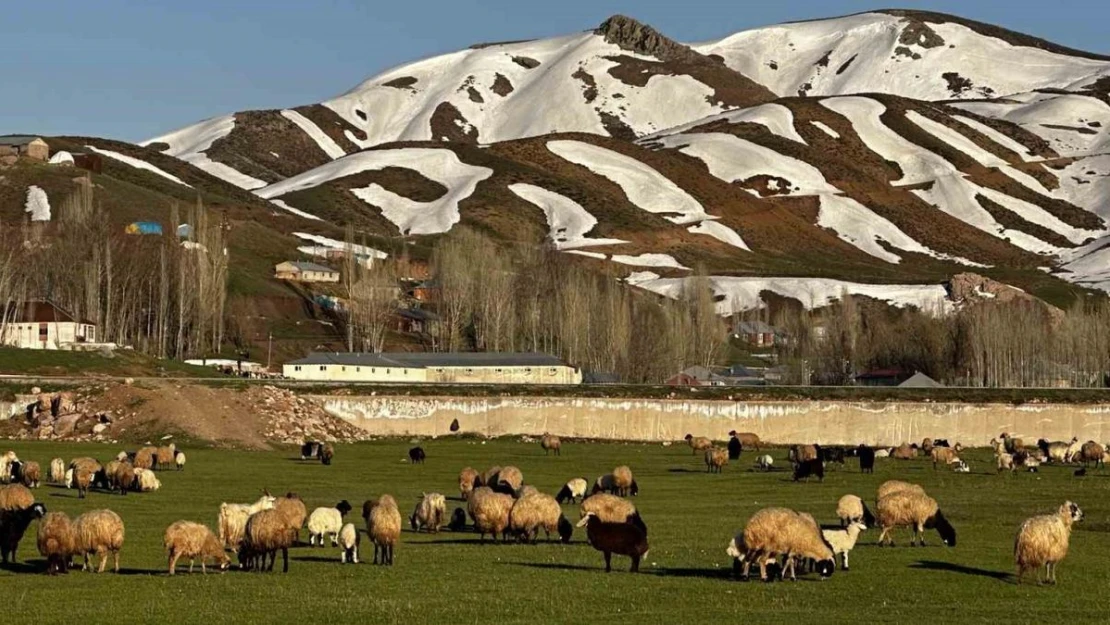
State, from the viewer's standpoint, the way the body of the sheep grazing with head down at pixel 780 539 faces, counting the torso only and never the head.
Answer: to the viewer's right

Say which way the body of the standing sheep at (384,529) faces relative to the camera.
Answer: away from the camera

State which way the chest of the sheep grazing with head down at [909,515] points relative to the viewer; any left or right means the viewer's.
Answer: facing to the right of the viewer

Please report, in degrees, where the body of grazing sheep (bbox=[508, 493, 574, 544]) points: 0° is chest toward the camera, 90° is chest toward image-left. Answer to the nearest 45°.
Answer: approximately 270°

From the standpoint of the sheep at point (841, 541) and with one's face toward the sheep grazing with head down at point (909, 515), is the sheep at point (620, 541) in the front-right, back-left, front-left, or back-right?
back-left

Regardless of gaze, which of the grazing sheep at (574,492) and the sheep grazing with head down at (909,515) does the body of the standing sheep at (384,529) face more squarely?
the grazing sheep
